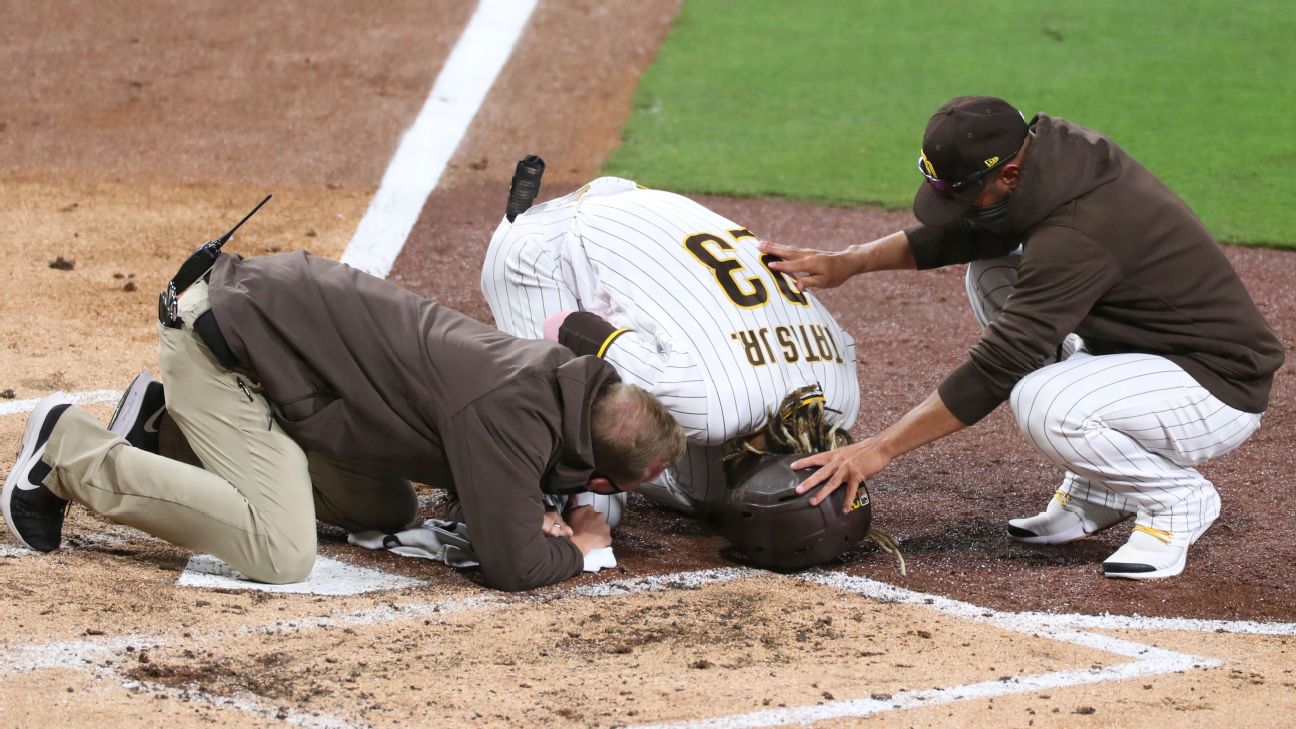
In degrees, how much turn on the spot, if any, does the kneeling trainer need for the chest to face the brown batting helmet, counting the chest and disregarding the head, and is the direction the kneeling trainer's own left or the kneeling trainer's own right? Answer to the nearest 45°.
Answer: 0° — they already face it
